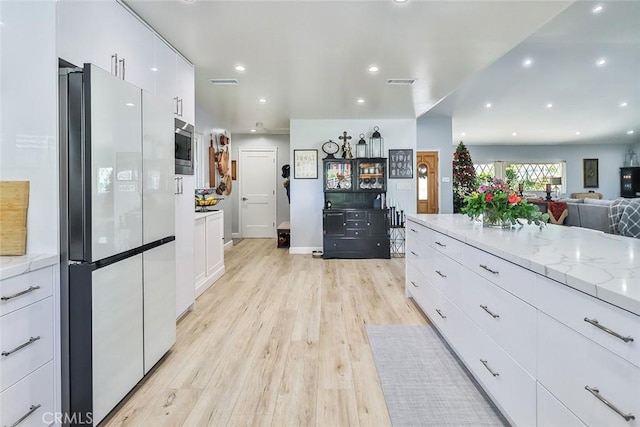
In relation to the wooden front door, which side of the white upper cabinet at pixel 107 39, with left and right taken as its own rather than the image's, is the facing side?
left

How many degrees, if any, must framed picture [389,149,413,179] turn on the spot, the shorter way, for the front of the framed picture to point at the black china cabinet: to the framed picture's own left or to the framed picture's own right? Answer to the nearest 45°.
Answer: approximately 45° to the framed picture's own right

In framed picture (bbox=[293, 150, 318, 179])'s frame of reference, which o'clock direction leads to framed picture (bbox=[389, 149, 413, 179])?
framed picture (bbox=[389, 149, 413, 179]) is roughly at 9 o'clock from framed picture (bbox=[293, 150, 318, 179]).

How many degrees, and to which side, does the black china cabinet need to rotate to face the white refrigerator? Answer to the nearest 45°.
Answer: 0° — it already faces it

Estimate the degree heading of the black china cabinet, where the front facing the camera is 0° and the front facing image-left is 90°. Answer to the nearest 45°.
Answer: approximately 0°

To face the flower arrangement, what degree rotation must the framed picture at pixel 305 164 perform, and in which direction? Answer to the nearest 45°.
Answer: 0° — it already faces it
